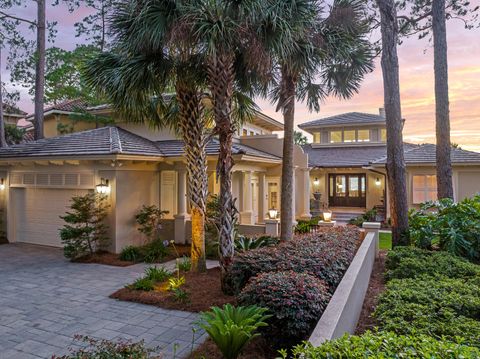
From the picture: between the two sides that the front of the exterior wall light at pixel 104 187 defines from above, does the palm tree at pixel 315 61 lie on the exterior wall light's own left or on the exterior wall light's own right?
on the exterior wall light's own left

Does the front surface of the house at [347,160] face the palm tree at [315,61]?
yes

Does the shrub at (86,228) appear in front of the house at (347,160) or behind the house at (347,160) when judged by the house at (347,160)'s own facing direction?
in front

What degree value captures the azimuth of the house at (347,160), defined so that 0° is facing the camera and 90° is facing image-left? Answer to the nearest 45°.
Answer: approximately 0°

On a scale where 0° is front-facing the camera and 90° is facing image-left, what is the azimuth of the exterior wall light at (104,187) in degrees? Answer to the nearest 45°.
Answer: approximately 0°

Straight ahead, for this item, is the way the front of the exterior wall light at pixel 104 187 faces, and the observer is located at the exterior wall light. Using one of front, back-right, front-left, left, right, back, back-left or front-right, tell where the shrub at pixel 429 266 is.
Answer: front-left

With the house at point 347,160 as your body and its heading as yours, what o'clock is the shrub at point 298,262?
The shrub is roughly at 12 o'clock from the house.

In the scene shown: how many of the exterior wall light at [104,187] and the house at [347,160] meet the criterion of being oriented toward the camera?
2

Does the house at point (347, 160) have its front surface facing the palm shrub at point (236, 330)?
yes

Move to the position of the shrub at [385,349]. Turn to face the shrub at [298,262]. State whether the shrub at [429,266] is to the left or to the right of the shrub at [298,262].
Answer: right
